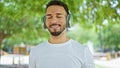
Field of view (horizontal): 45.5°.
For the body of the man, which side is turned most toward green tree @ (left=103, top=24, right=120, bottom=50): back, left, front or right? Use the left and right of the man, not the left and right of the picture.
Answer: back

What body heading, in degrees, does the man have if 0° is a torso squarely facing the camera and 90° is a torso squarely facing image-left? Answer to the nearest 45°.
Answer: approximately 0°
